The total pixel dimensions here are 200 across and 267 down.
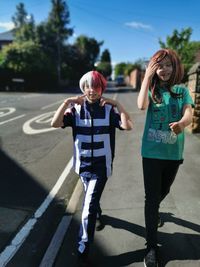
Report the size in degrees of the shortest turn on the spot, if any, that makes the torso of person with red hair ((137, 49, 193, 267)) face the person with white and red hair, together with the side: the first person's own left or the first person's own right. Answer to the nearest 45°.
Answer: approximately 90° to the first person's own right

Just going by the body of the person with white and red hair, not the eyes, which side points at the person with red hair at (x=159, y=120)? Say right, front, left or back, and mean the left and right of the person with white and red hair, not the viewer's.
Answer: left

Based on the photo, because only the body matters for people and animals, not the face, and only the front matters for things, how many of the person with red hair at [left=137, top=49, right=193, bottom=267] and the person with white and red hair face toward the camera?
2

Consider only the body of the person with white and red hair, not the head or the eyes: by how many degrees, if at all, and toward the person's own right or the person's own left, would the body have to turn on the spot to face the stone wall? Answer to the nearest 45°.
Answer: approximately 135° to the person's own left

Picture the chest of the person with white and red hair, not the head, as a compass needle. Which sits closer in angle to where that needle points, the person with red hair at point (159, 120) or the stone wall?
the person with red hair
